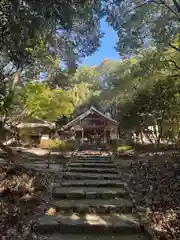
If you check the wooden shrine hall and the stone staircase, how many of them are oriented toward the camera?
2

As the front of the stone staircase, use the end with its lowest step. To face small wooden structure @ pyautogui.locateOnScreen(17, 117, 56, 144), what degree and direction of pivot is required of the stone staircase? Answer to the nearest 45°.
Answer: approximately 180°

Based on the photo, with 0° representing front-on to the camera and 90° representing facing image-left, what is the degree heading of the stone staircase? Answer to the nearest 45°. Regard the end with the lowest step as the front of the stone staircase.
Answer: approximately 0°

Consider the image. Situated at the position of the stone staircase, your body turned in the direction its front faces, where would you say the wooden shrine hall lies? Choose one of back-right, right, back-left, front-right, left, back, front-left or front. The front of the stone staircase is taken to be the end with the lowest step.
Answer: back

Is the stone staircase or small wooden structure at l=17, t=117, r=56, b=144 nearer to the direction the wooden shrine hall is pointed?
the stone staircase

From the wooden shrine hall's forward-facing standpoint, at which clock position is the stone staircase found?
The stone staircase is roughly at 12 o'clock from the wooden shrine hall.

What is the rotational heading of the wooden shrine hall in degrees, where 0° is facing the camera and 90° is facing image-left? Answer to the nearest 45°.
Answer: approximately 0°
